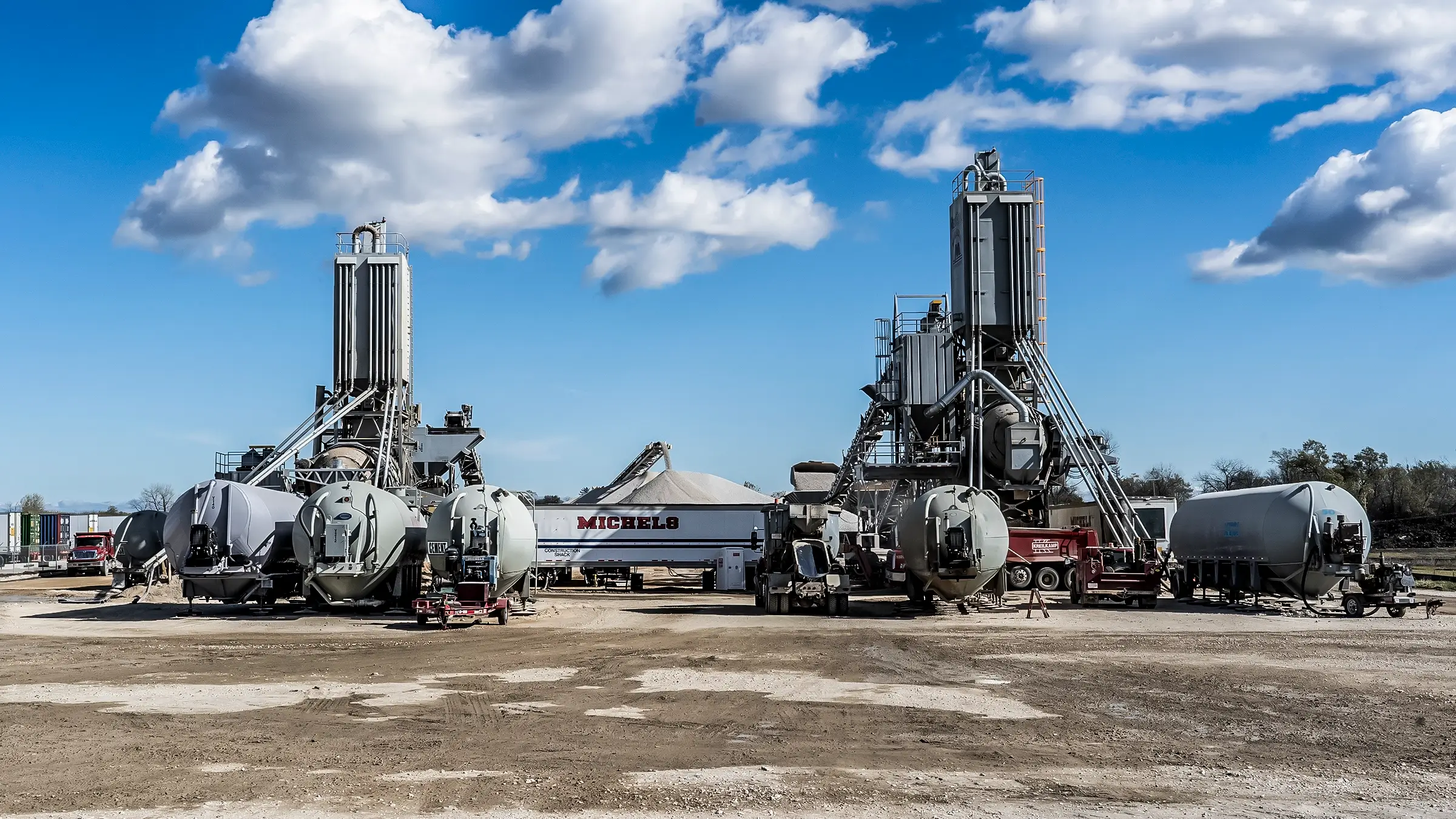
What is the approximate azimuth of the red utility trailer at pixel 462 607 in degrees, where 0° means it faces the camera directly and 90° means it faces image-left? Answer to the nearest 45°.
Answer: approximately 0°

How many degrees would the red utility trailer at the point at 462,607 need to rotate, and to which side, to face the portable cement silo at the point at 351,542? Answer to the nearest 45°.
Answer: approximately 135° to its right

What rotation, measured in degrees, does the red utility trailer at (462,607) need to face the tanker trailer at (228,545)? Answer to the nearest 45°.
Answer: approximately 135° to its right

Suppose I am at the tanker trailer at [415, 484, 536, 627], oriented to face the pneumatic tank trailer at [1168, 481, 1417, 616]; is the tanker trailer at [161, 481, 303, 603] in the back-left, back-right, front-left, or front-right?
back-left

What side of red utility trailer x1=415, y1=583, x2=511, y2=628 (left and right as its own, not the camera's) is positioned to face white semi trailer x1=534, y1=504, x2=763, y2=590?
back

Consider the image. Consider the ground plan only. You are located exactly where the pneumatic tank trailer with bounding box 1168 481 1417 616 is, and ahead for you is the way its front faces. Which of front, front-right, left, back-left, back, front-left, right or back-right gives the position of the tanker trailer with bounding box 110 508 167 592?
back-right

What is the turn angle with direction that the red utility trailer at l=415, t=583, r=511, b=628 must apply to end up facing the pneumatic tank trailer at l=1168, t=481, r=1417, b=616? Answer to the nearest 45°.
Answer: approximately 90° to its left

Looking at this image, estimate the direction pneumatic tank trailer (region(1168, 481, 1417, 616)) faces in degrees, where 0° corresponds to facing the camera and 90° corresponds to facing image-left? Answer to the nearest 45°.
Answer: approximately 315°
